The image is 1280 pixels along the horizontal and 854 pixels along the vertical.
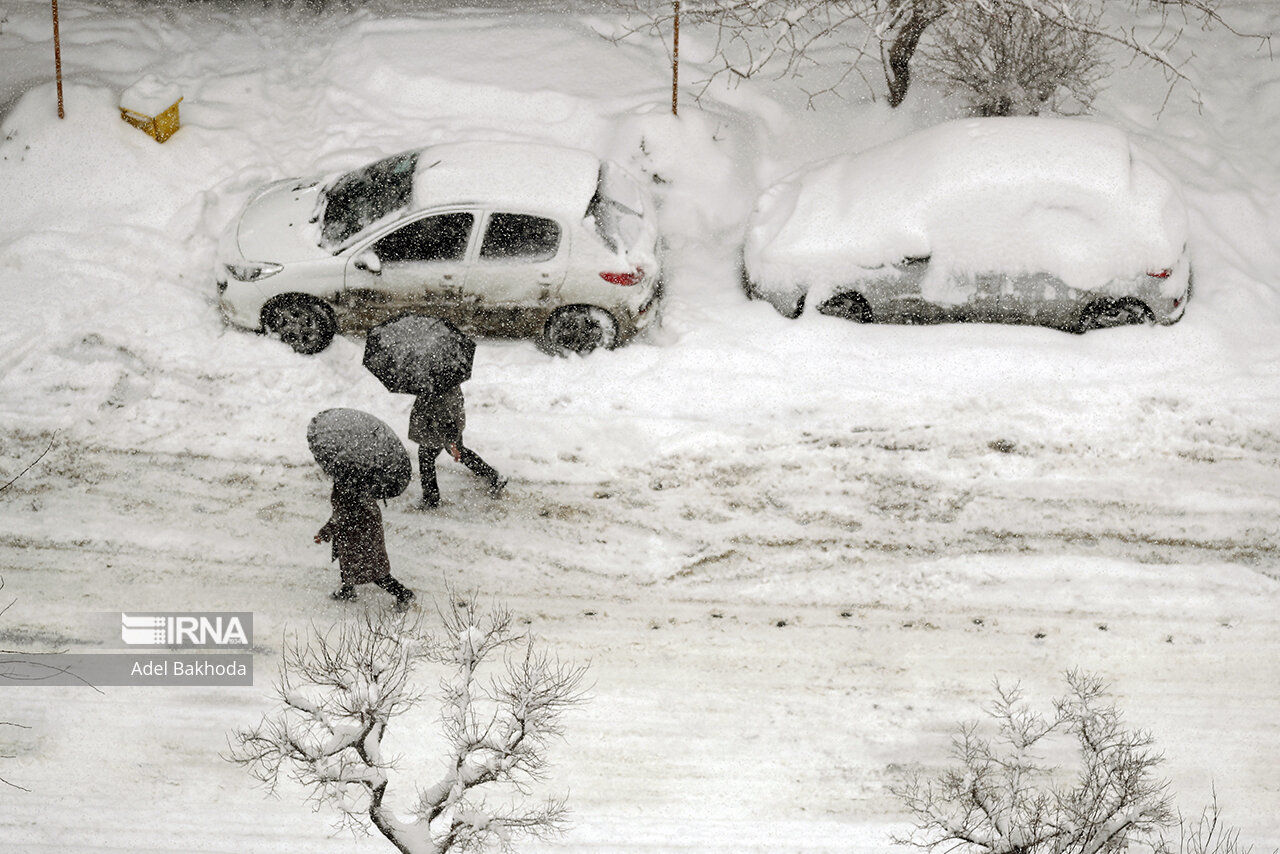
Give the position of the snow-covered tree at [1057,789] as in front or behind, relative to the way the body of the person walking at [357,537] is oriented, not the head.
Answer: behind

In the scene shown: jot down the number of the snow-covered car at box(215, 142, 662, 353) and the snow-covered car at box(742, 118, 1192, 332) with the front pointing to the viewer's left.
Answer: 2

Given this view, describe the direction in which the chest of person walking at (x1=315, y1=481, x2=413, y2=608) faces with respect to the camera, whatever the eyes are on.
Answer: to the viewer's left

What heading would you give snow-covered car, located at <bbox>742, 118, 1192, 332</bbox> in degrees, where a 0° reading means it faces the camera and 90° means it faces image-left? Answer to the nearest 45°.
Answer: approximately 90°

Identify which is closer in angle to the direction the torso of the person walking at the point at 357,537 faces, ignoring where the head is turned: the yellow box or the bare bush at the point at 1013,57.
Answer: the yellow box

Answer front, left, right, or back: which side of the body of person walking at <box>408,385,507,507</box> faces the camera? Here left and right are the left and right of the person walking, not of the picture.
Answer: left

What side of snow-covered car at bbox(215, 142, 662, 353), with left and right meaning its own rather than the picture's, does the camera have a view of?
left

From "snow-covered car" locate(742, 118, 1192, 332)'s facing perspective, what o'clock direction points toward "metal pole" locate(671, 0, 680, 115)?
The metal pole is roughly at 1 o'clock from the snow-covered car.
